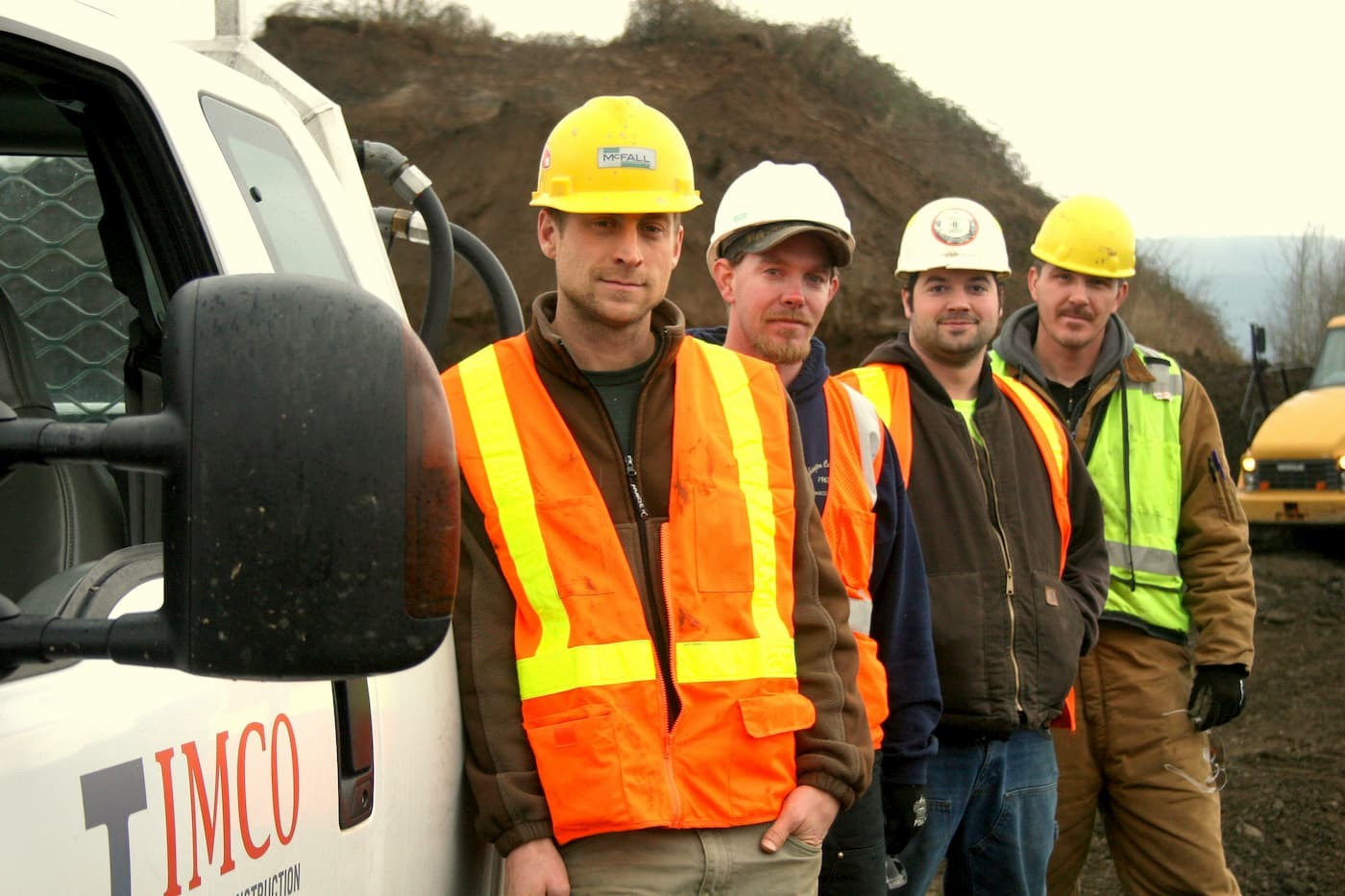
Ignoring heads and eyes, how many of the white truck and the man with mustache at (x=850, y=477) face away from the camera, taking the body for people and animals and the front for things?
0

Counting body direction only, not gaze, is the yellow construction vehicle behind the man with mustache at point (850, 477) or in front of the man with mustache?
behind

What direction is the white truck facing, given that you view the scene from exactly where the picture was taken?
facing the viewer and to the left of the viewer

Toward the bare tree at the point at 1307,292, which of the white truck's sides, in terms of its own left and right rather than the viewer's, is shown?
back

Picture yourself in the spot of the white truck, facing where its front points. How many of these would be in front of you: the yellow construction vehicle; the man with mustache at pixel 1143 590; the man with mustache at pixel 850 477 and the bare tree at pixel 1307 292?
0

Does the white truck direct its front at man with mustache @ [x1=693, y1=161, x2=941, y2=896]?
no

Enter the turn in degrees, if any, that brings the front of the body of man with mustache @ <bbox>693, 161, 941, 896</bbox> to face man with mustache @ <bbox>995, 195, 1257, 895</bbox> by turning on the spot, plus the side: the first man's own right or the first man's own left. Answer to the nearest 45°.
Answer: approximately 135° to the first man's own left

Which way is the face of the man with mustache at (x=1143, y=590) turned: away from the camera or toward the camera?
toward the camera

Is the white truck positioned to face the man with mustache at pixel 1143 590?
no

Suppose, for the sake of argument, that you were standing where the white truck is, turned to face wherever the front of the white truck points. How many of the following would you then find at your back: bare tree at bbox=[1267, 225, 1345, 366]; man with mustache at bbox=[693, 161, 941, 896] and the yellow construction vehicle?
3

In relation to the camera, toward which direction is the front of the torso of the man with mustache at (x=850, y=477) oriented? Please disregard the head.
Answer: toward the camera

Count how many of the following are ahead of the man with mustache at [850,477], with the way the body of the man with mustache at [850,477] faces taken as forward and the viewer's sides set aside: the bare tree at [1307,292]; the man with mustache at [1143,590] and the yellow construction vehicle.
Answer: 0
